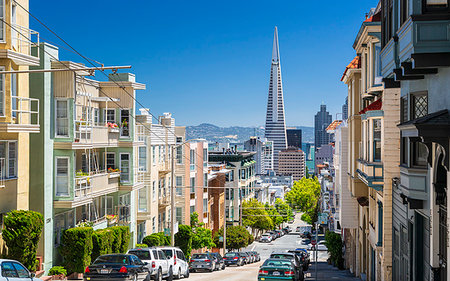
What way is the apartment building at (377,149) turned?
to the viewer's left

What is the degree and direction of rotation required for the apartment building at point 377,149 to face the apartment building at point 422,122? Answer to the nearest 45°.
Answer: approximately 90° to its left

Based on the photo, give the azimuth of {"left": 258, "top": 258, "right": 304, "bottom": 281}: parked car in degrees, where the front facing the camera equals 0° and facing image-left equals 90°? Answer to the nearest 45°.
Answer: approximately 180°

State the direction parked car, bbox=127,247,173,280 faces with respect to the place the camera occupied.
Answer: facing away from the viewer and to the right of the viewer

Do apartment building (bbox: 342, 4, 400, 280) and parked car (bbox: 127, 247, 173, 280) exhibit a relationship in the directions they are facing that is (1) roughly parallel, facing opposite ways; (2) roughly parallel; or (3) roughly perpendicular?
roughly perpendicular

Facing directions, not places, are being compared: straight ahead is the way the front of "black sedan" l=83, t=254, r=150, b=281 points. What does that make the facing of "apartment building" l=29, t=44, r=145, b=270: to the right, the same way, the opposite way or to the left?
to the right

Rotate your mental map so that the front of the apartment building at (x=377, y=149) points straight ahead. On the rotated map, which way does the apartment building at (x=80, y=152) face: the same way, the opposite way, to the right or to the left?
the opposite way

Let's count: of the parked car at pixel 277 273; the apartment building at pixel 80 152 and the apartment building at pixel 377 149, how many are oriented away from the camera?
1

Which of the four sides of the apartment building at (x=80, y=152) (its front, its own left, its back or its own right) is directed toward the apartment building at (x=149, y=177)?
left

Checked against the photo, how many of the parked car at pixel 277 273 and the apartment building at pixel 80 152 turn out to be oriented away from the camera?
1
